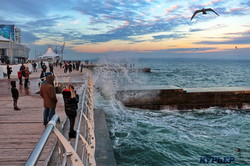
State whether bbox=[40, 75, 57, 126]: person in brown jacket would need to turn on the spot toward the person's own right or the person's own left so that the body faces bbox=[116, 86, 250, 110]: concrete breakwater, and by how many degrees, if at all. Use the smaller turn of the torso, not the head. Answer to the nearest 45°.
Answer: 0° — they already face it

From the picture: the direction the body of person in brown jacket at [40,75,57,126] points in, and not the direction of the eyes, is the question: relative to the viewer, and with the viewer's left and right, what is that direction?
facing away from the viewer and to the right of the viewer
